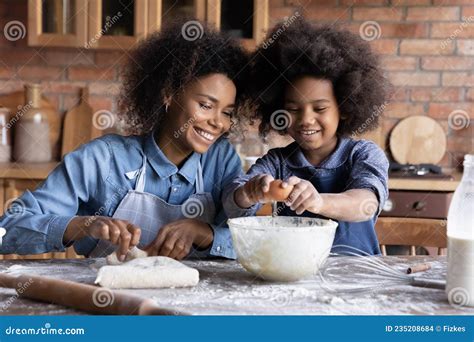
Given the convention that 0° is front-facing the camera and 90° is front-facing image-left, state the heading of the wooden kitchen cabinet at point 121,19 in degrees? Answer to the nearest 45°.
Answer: approximately 0°

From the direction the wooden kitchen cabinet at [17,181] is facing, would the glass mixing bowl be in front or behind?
in front

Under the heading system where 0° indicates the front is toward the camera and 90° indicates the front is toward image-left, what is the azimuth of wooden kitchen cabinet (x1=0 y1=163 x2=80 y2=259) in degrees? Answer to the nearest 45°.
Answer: approximately 0°

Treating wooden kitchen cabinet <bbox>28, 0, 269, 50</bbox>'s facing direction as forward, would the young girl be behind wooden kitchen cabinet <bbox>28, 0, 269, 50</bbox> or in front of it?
in front

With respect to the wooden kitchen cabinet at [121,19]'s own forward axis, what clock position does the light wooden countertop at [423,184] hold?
The light wooden countertop is roughly at 10 o'clock from the wooden kitchen cabinet.

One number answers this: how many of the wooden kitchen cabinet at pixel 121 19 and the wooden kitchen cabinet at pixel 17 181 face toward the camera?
2

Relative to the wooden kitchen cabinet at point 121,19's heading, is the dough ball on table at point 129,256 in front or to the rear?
in front

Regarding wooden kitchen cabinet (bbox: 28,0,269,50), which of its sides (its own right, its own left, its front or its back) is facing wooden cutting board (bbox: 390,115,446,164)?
left

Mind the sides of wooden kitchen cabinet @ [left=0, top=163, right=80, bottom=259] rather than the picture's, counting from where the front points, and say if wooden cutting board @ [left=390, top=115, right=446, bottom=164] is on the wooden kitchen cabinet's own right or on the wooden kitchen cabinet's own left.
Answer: on the wooden kitchen cabinet's own left
